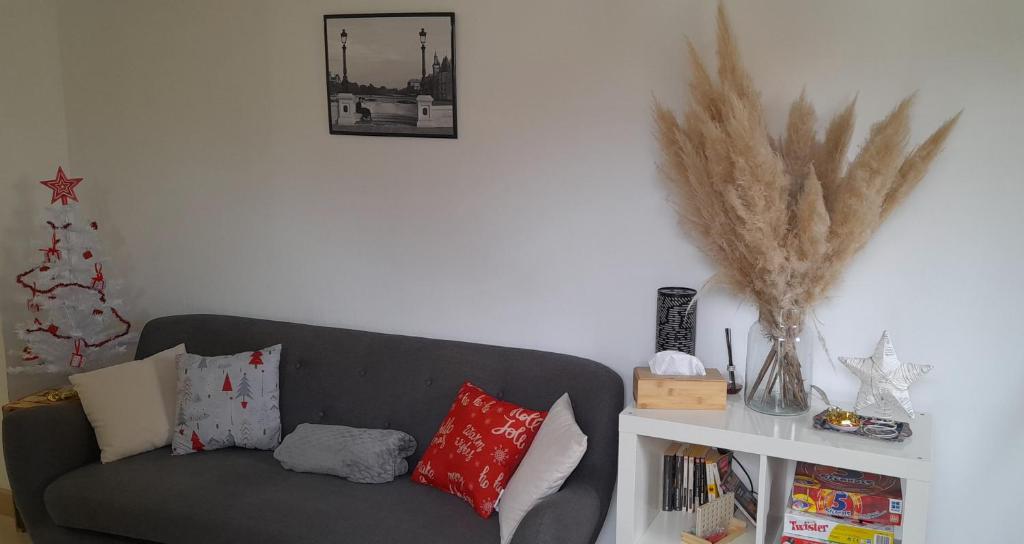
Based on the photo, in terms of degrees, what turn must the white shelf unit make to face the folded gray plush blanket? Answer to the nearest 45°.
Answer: approximately 45° to its right

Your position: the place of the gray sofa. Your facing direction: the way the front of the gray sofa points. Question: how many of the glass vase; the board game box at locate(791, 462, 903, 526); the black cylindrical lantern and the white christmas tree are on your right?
1

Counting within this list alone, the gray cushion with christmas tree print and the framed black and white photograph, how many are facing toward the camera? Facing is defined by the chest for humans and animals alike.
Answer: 2

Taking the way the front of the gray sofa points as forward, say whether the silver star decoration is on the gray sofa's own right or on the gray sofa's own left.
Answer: on the gray sofa's own left

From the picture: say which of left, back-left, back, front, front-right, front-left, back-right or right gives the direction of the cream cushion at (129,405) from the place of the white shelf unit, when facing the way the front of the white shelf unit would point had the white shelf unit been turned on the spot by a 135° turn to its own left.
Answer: back

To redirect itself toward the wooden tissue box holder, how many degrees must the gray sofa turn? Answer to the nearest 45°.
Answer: approximately 90° to its left

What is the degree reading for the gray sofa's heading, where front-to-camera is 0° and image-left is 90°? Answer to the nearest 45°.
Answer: approximately 45°

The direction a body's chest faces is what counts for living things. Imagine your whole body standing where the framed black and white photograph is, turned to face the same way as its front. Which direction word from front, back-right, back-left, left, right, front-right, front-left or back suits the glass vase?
front-left

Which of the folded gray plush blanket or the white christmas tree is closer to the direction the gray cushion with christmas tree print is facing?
the folded gray plush blanket

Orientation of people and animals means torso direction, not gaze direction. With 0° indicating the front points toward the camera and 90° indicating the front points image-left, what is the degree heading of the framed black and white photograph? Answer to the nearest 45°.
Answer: approximately 0°

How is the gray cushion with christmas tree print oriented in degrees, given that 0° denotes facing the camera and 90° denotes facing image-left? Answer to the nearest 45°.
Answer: approximately 0°

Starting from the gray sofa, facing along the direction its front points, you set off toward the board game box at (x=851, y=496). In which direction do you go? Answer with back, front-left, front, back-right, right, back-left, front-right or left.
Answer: left
